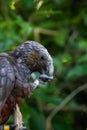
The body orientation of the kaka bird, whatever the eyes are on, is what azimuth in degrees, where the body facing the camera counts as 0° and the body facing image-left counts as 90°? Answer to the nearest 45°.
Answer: approximately 270°
